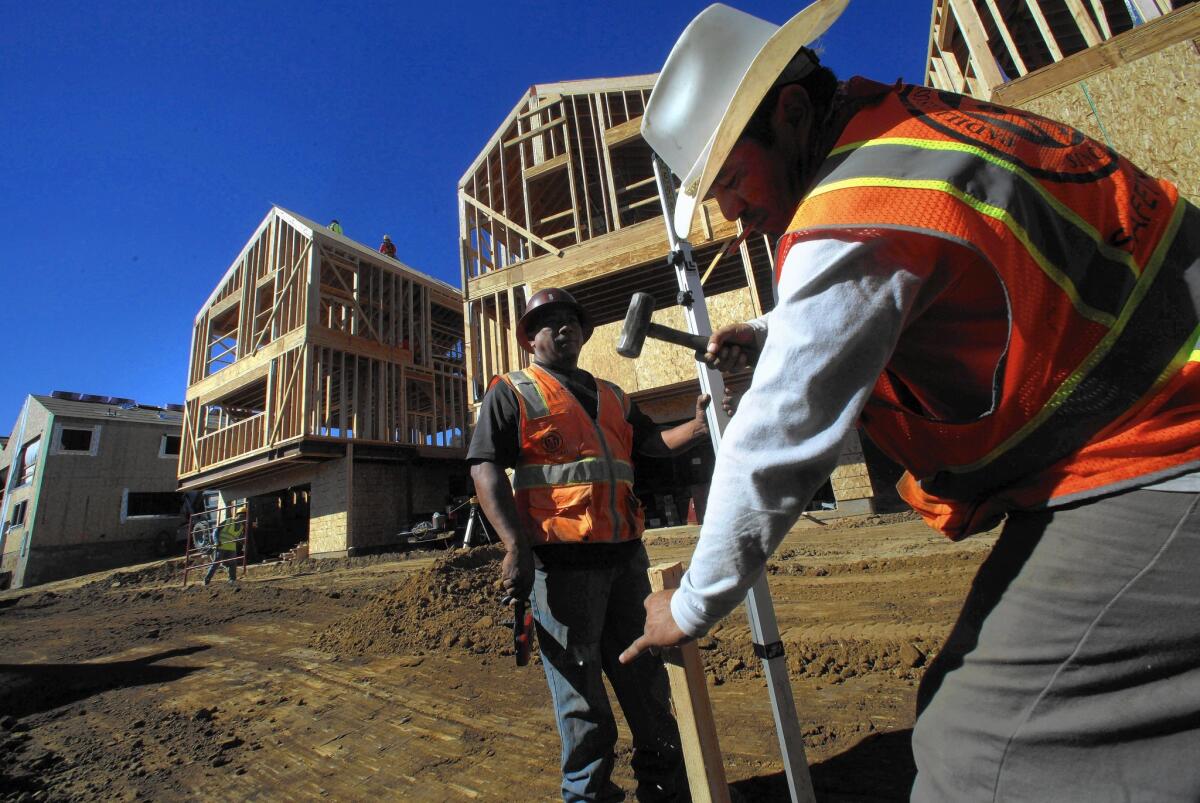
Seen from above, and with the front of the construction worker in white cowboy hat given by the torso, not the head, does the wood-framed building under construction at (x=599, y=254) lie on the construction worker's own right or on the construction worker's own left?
on the construction worker's own right

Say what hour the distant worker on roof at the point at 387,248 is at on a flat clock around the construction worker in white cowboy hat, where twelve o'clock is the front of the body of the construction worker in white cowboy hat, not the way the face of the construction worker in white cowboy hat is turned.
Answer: The distant worker on roof is roughly at 1 o'clock from the construction worker in white cowboy hat.

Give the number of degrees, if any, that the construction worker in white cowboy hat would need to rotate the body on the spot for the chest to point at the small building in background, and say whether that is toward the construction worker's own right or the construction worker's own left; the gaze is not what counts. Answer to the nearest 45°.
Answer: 0° — they already face it

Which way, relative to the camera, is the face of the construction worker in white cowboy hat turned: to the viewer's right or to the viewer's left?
to the viewer's left

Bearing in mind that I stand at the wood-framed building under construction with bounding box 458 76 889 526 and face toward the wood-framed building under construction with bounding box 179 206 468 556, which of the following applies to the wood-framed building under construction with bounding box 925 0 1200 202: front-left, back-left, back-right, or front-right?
back-left

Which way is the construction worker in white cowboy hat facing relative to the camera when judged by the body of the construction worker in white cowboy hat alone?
to the viewer's left

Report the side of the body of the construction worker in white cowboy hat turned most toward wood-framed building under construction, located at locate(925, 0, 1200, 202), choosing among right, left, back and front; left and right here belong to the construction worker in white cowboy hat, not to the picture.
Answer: right
